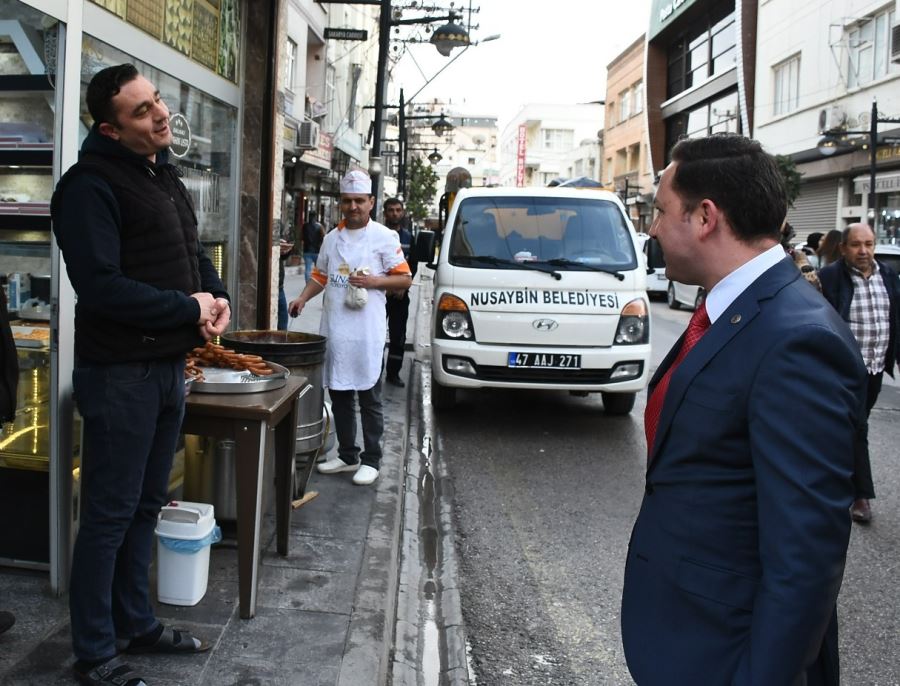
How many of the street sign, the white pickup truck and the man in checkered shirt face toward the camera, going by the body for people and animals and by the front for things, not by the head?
3

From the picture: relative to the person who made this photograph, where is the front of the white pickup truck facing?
facing the viewer

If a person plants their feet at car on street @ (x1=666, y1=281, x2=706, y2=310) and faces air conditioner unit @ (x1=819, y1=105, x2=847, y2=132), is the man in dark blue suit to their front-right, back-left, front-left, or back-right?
back-right

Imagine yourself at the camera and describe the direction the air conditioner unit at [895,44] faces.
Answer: facing the viewer and to the left of the viewer

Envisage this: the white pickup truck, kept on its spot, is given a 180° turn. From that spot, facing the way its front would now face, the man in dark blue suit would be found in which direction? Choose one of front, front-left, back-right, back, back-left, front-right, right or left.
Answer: back

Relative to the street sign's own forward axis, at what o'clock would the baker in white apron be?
The baker in white apron is roughly at 12 o'clock from the street sign.

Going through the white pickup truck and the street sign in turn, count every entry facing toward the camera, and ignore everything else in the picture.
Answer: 2

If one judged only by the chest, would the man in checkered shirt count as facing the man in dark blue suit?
yes

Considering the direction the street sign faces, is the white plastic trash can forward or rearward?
forward

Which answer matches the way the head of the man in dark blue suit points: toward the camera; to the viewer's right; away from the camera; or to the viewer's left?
to the viewer's left

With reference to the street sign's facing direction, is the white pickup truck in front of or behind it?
in front

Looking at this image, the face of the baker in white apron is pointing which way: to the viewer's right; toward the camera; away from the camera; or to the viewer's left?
toward the camera

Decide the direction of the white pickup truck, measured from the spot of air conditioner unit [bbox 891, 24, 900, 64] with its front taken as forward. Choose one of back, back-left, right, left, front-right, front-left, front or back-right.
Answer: front-left

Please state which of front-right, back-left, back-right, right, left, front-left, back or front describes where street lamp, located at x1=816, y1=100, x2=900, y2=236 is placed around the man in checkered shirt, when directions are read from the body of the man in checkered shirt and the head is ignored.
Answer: back

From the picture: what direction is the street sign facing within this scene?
toward the camera
